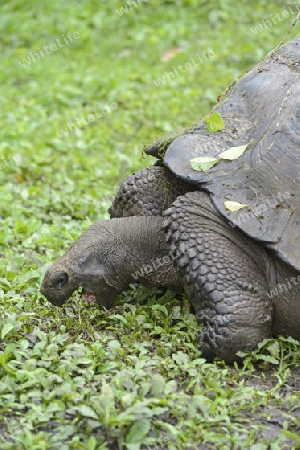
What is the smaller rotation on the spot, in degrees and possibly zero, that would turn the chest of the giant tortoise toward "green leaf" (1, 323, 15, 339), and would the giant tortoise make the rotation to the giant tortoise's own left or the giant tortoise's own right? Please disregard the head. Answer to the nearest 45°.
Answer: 0° — it already faces it

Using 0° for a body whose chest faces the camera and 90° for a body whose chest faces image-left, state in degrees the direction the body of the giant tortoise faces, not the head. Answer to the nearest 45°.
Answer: approximately 90°

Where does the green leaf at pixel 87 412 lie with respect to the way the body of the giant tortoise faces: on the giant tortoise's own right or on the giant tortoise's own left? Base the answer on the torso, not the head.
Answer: on the giant tortoise's own left

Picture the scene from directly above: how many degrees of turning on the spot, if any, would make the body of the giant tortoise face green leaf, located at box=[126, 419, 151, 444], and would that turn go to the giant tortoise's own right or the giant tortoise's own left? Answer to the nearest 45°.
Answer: approximately 45° to the giant tortoise's own left

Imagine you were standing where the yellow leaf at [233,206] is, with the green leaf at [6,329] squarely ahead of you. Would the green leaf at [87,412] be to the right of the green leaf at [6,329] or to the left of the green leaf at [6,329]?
left
